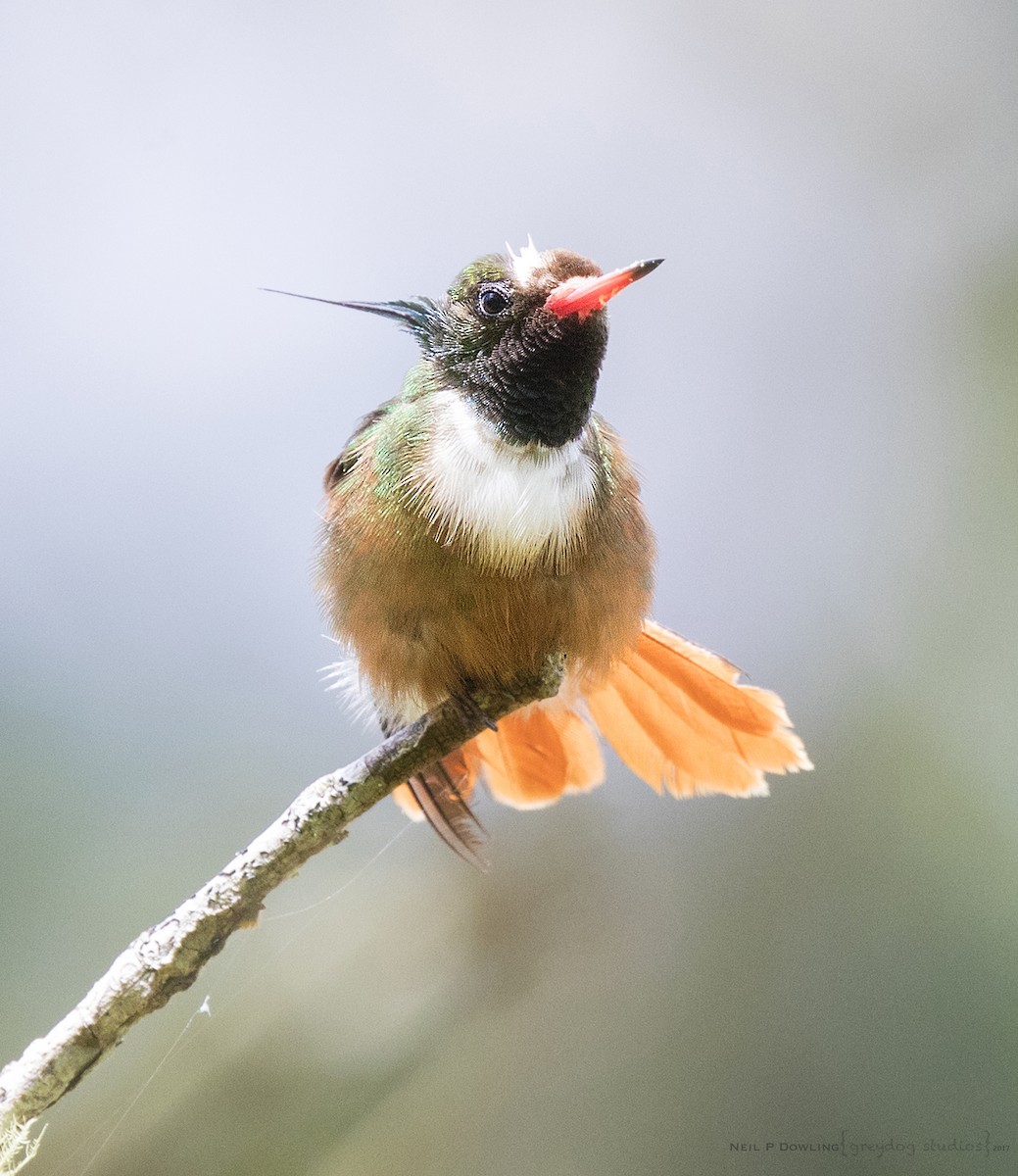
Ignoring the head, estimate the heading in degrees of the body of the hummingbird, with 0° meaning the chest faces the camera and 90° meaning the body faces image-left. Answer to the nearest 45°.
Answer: approximately 0°
